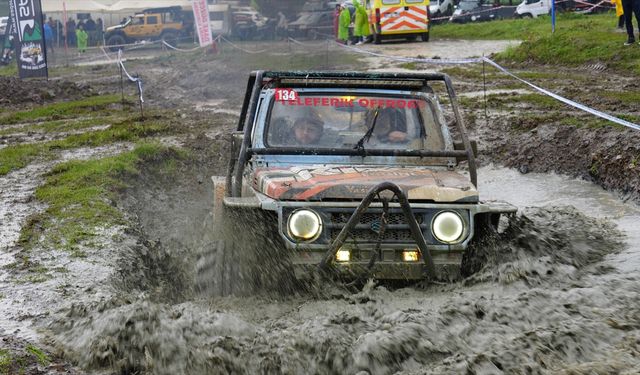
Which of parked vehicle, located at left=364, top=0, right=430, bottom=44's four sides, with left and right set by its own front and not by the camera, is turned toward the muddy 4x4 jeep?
back

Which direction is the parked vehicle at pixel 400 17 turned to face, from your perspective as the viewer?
facing away from the viewer

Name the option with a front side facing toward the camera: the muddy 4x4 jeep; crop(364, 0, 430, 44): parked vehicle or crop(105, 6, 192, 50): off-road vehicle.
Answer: the muddy 4x4 jeep

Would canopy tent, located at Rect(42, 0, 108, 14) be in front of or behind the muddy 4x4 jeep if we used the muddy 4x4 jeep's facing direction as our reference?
behind

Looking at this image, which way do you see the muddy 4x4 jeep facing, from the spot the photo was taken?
facing the viewer

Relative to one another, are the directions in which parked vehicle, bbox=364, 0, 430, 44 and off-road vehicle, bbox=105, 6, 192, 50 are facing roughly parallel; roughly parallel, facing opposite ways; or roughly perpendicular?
roughly perpendicular

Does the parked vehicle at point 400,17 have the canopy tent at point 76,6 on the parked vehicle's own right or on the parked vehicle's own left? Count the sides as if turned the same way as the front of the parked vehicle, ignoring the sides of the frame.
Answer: on the parked vehicle's own left

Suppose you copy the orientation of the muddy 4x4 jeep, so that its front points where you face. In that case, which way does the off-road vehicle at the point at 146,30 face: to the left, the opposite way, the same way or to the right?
to the right

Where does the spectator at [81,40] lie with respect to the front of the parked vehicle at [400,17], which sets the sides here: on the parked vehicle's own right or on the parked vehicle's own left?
on the parked vehicle's own left

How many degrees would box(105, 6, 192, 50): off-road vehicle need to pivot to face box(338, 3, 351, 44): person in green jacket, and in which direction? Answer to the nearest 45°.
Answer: approximately 135° to its left

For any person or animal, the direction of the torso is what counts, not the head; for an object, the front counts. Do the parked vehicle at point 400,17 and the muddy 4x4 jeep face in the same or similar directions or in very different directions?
very different directions

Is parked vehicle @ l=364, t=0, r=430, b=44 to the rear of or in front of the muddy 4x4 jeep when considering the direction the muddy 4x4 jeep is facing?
to the rear

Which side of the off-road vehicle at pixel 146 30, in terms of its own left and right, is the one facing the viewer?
left

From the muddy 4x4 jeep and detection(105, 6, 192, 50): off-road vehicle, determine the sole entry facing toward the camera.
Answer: the muddy 4x4 jeep

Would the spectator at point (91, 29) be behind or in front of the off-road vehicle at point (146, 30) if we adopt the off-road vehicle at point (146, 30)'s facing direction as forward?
in front

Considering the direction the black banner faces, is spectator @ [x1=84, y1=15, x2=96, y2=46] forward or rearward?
rearward
